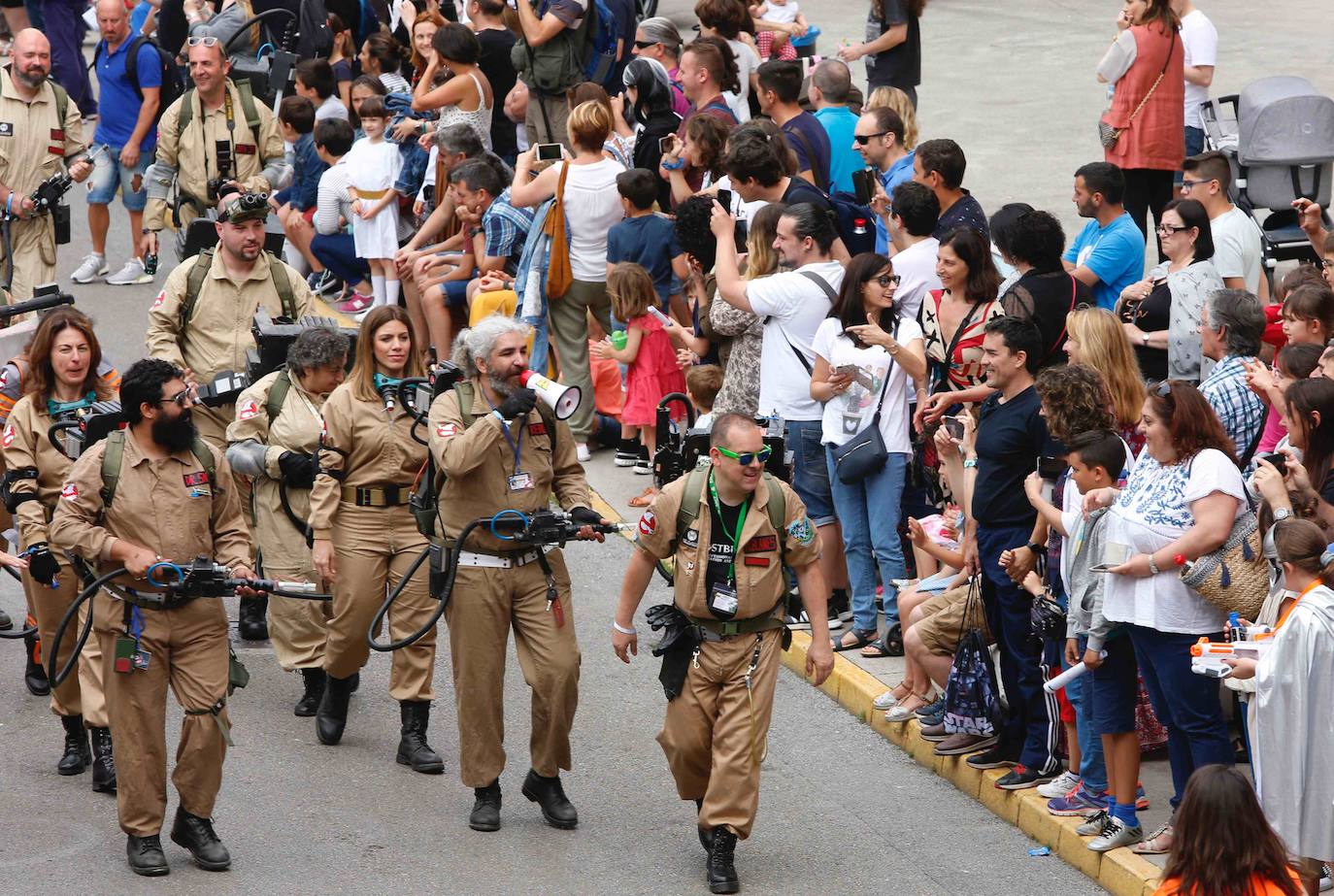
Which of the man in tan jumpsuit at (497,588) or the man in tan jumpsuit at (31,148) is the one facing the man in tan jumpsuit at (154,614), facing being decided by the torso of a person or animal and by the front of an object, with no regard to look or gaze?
the man in tan jumpsuit at (31,148)

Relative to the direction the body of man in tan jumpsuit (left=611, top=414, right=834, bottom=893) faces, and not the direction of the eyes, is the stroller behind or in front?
behind

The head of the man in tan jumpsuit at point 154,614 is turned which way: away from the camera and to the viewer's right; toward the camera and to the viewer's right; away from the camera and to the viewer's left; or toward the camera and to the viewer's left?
toward the camera and to the viewer's right

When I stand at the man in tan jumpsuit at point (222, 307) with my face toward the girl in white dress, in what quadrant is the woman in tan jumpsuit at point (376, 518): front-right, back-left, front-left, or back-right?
back-right

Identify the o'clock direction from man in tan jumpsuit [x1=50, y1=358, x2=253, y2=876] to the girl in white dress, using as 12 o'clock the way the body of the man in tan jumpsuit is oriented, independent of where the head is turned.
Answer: The girl in white dress is roughly at 8 o'clock from the man in tan jumpsuit.

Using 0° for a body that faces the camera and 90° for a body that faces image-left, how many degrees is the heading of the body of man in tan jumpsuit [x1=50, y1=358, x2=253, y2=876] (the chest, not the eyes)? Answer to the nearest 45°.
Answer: approximately 315°

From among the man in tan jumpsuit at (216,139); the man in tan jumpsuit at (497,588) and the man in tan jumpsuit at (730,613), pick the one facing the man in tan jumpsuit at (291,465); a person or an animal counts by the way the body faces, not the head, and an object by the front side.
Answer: the man in tan jumpsuit at (216,139)

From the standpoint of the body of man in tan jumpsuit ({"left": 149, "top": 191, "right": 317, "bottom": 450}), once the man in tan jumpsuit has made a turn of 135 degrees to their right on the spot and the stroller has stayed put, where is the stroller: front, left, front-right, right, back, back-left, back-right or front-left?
back-right

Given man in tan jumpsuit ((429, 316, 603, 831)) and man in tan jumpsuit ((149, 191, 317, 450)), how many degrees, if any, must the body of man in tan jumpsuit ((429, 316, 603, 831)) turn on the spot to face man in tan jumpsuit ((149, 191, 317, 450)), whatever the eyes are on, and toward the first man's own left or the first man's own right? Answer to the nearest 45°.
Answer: approximately 180°

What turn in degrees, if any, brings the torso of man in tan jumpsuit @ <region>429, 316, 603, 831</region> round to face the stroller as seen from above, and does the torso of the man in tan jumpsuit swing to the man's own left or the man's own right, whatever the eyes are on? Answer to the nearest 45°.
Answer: approximately 90° to the man's own left

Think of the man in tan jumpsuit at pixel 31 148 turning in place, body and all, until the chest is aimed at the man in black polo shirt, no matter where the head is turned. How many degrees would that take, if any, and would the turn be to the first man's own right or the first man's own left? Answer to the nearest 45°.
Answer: approximately 45° to the first man's own left

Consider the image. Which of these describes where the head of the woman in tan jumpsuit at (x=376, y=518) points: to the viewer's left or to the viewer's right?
to the viewer's right

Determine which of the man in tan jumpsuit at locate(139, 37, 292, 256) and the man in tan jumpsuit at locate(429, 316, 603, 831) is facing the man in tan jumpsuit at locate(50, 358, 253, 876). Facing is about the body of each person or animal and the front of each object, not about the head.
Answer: the man in tan jumpsuit at locate(139, 37, 292, 256)
